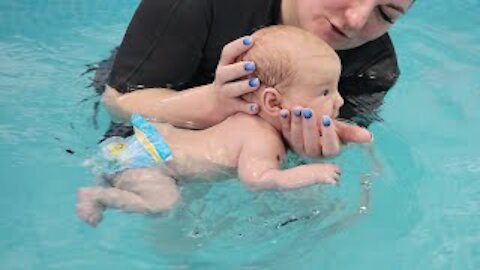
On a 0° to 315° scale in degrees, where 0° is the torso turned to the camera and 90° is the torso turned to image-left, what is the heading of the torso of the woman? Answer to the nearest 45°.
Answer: approximately 315°
